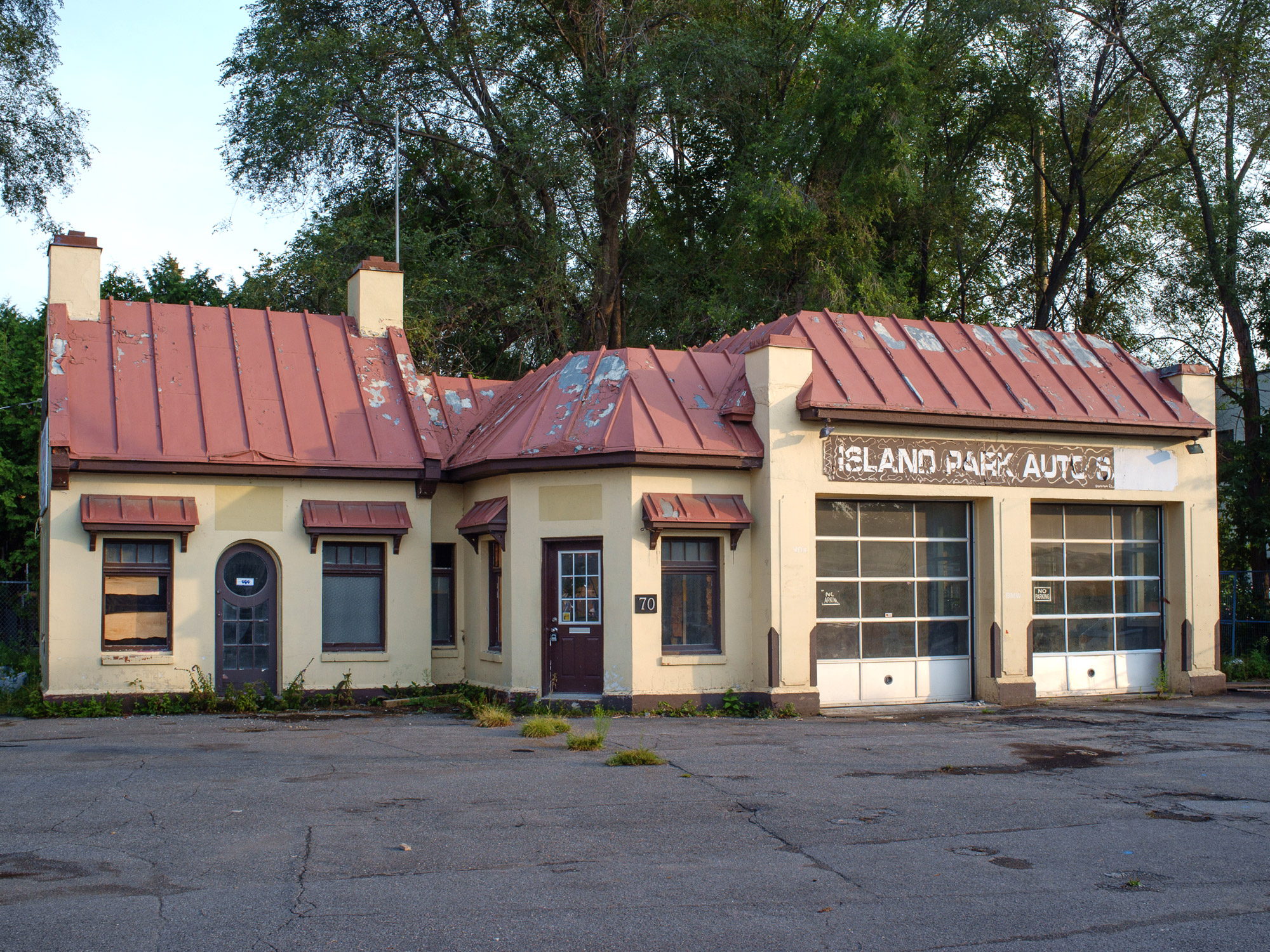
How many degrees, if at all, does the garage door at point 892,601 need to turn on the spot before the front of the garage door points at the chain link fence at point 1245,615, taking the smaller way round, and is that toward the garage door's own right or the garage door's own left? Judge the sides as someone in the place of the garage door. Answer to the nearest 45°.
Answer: approximately 135° to the garage door's own left

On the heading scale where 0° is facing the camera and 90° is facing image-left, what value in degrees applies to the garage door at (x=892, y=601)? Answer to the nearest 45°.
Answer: approximately 0°

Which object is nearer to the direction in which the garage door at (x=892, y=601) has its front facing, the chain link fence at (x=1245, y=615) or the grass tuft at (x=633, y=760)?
the grass tuft

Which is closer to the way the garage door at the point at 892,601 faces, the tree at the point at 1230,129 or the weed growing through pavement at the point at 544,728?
the weed growing through pavement

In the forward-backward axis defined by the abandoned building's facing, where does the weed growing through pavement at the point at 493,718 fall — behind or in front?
in front

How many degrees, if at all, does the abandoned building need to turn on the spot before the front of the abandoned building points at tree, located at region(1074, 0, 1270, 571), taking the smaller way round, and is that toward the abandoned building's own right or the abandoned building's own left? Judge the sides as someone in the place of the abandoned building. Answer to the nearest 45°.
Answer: approximately 135° to the abandoned building's own left

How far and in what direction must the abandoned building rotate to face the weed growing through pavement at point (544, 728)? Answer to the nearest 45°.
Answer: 0° — it already faces it
